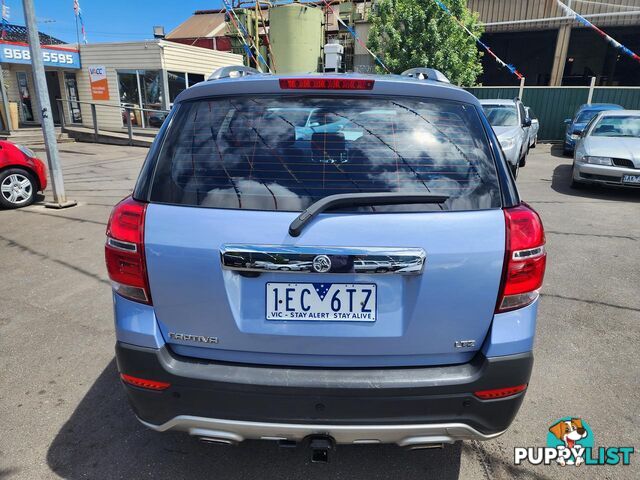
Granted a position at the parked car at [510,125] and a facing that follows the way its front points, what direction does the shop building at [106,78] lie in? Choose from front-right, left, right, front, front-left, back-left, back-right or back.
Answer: front-right

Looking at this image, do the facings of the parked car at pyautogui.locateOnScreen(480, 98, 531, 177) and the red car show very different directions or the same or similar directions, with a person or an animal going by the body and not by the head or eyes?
very different directions

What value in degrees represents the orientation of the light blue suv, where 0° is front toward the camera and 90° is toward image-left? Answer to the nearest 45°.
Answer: approximately 180°

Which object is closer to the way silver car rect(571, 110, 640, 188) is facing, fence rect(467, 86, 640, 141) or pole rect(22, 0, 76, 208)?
the pole

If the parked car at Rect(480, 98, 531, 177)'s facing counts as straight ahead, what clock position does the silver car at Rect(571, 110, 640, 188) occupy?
The silver car is roughly at 9 o'clock from the parked car.
